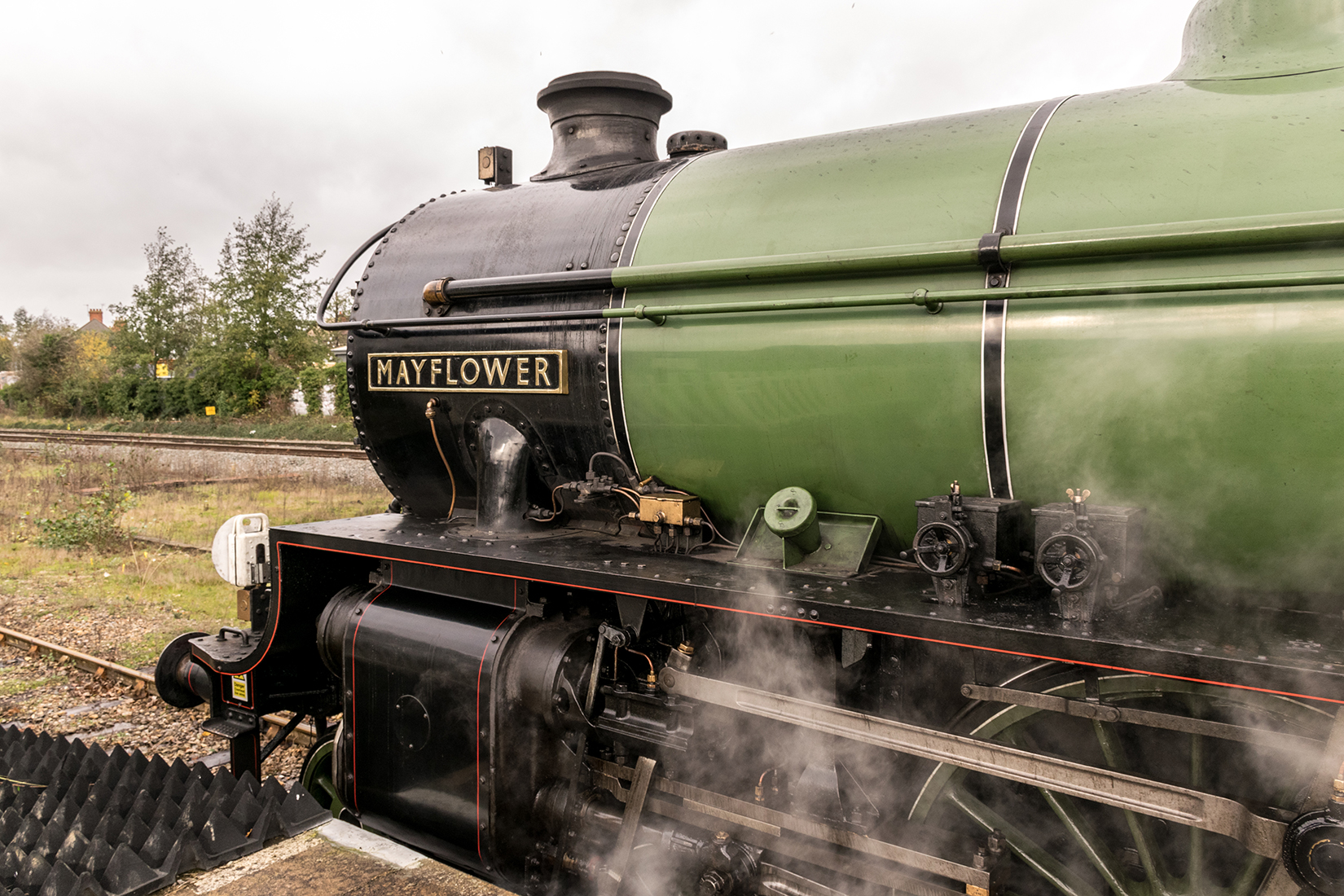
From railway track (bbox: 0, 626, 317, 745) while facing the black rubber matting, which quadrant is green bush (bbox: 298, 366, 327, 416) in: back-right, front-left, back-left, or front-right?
back-left

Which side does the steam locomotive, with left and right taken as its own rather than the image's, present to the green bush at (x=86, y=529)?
front

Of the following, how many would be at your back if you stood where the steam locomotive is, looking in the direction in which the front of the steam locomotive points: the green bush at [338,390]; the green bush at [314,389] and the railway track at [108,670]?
0

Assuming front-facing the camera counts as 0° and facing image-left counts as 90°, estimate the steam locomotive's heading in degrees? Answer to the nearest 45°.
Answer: approximately 135°

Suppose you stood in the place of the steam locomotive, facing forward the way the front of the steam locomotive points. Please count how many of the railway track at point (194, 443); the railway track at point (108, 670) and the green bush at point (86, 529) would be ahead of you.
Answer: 3

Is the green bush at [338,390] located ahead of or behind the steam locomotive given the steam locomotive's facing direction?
ahead

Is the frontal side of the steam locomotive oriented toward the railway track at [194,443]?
yes

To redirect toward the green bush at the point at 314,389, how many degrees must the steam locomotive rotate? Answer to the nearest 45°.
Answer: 0° — it already faces it
